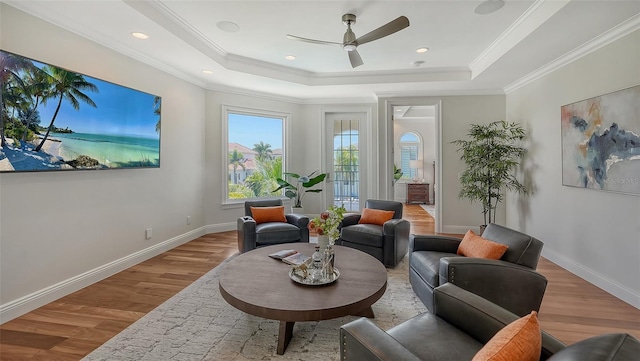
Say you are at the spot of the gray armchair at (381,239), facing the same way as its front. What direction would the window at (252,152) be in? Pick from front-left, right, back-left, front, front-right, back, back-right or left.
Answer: right

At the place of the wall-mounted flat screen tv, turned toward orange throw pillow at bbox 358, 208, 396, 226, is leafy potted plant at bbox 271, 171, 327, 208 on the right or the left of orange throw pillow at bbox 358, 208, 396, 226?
left

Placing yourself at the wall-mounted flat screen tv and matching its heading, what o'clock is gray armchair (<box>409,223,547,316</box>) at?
The gray armchair is roughly at 12 o'clock from the wall-mounted flat screen tv.

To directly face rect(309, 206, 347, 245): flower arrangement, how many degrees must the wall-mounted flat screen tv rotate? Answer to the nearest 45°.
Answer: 0° — it already faces it

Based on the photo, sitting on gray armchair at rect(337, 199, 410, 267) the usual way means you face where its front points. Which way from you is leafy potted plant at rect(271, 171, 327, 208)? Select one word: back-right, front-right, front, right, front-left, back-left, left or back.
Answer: right

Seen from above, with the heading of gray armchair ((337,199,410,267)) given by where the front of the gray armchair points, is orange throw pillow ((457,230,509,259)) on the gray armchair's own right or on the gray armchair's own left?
on the gray armchair's own left

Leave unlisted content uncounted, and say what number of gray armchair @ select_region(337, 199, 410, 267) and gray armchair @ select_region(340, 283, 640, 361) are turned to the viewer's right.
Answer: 0

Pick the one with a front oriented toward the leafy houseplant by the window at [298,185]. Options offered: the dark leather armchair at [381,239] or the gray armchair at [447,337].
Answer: the gray armchair

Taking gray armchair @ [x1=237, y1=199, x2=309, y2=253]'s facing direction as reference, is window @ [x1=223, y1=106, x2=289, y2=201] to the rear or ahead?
to the rear

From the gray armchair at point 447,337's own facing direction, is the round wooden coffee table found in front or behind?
in front

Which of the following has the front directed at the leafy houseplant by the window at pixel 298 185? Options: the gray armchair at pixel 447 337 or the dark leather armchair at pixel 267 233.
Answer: the gray armchair

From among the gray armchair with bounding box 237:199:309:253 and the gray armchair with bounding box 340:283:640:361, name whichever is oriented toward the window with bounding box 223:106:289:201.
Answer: the gray armchair with bounding box 340:283:640:361

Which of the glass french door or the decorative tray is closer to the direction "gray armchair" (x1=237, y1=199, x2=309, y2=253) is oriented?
the decorative tray

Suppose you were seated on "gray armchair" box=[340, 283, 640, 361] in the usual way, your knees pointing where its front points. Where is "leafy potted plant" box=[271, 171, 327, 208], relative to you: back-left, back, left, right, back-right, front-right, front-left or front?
front

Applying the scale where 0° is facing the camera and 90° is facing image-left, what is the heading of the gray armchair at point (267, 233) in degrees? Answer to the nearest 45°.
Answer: approximately 315°
